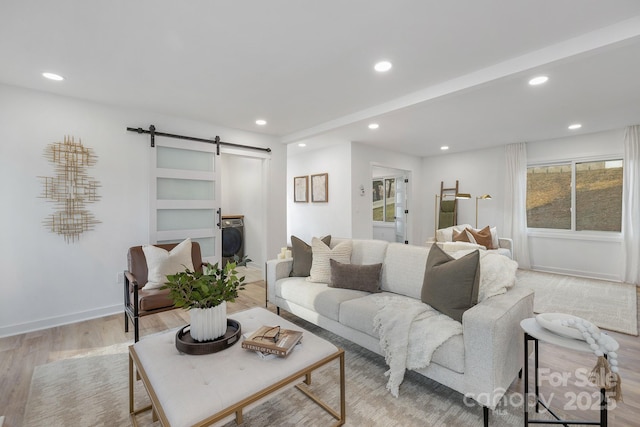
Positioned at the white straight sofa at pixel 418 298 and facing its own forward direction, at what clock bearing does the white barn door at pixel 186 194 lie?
The white barn door is roughly at 2 o'clock from the white straight sofa.

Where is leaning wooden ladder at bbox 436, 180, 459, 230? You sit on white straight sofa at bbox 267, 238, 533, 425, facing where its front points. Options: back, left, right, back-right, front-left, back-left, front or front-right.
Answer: back-right

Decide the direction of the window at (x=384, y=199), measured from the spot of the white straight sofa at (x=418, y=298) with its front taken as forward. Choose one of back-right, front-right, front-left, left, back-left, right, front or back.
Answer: back-right

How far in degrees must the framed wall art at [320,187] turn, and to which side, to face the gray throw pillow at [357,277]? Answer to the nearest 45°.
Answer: approximately 45° to its left

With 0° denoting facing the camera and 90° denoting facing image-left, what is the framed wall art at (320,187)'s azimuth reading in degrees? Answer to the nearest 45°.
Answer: approximately 45°

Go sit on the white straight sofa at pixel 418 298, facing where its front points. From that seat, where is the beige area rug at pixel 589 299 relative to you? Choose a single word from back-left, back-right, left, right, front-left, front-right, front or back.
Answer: back

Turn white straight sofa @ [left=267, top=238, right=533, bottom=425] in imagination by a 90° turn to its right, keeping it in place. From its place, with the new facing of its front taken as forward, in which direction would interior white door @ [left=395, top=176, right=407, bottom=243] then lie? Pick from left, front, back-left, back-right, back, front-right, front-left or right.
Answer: front-right

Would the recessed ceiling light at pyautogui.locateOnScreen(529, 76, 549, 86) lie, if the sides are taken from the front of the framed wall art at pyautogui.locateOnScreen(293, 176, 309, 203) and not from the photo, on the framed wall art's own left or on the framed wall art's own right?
on the framed wall art's own left

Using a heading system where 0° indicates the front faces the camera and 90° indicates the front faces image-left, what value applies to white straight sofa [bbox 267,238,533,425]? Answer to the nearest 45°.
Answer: approximately 45°

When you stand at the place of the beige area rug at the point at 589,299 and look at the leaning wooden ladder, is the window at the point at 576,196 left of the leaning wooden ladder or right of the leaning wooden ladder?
right

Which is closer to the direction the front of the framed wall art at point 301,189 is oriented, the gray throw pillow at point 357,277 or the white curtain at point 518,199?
the gray throw pillow

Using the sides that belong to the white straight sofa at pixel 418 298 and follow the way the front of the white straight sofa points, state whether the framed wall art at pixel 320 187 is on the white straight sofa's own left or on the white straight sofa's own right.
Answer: on the white straight sofa's own right
